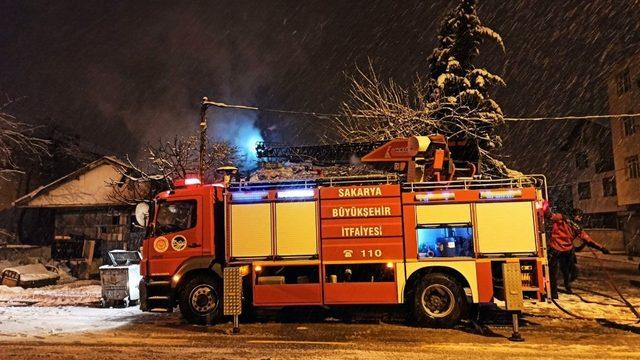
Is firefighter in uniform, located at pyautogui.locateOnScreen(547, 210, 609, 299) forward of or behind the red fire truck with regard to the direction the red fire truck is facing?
behind

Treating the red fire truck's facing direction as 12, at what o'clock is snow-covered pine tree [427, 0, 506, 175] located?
The snow-covered pine tree is roughly at 4 o'clock from the red fire truck.

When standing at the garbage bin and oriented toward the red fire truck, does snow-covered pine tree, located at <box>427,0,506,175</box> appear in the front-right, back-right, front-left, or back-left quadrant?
front-left

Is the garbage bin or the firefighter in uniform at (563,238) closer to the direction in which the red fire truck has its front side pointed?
the garbage bin

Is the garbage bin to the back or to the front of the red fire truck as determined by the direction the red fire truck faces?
to the front

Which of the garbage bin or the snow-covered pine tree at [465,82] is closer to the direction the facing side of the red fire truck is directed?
the garbage bin

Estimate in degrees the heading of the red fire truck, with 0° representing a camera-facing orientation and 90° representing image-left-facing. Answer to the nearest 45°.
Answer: approximately 90°

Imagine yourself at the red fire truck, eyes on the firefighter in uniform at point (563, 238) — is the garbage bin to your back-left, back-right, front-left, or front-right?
back-left

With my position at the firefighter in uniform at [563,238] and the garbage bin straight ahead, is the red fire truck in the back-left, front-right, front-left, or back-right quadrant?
front-left
